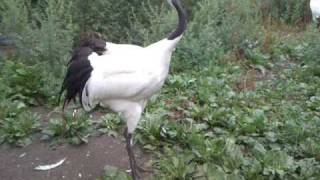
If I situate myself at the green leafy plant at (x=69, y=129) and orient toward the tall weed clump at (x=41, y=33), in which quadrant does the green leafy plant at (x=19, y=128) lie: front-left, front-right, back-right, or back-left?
front-left

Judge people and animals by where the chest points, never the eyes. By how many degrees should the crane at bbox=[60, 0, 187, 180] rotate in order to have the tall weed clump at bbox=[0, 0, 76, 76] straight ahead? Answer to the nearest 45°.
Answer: approximately 135° to its left

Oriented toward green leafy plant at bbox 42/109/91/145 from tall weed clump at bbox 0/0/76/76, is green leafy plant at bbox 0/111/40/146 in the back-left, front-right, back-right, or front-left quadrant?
front-right

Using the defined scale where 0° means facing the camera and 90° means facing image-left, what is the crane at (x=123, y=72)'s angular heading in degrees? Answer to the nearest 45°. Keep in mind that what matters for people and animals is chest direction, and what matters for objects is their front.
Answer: approximately 270°

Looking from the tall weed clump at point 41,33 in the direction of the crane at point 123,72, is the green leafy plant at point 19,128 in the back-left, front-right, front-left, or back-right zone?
front-right
